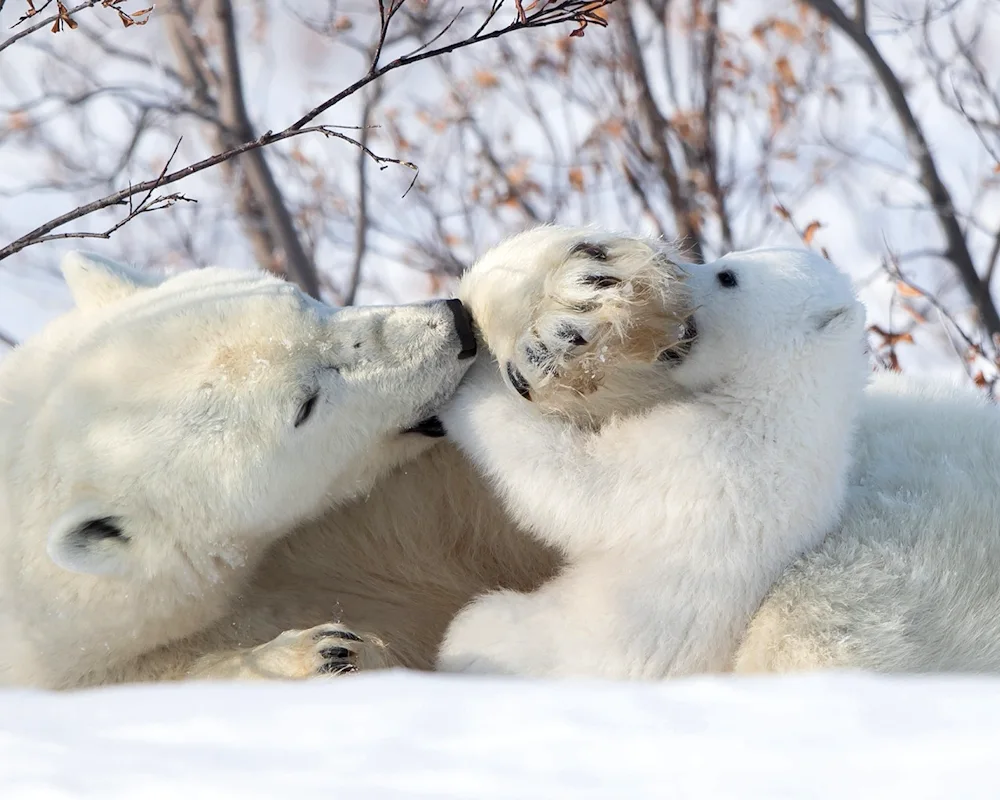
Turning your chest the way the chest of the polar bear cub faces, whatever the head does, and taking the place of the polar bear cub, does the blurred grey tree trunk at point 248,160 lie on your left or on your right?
on your right

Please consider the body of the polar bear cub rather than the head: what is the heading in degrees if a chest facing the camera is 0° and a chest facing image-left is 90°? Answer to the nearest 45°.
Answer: approximately 90°

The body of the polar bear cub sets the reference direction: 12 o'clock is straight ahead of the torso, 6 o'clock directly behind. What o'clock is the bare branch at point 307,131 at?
The bare branch is roughly at 1 o'clock from the polar bear cub.

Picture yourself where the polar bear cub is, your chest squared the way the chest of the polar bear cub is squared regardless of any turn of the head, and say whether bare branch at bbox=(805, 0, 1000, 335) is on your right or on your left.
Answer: on your right
